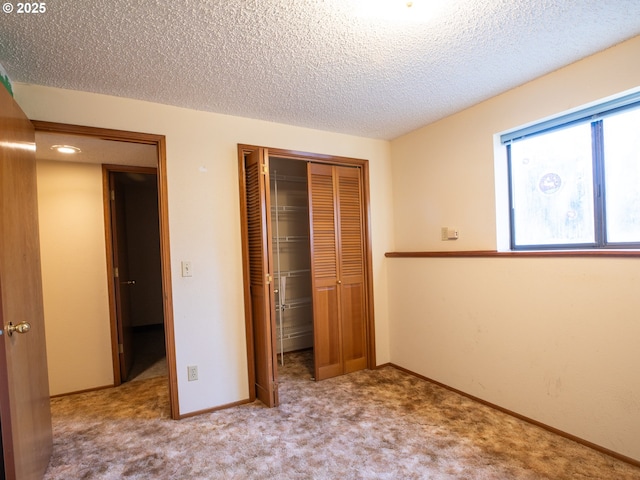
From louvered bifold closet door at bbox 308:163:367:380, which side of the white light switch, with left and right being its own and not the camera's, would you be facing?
left

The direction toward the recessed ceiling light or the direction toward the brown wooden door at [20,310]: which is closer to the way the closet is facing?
the brown wooden door

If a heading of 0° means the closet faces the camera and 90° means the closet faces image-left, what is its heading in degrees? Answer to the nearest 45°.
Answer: approximately 315°

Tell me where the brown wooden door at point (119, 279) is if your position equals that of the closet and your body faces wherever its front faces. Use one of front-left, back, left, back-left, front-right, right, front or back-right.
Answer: back-right

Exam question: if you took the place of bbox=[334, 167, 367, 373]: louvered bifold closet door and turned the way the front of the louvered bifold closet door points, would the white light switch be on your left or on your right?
on your right

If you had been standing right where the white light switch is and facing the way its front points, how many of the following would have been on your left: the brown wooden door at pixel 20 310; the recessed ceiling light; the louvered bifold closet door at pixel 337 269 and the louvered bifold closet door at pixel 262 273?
2

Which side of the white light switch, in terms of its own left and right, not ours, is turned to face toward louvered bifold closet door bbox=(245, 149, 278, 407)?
left
